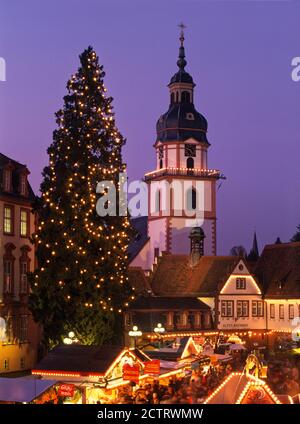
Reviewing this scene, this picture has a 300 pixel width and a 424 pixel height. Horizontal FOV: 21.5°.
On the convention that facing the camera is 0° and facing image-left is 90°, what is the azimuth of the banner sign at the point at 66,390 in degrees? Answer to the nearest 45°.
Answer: approximately 0°

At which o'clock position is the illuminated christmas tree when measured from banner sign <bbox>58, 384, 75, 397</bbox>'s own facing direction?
The illuminated christmas tree is roughly at 6 o'clock from the banner sign.

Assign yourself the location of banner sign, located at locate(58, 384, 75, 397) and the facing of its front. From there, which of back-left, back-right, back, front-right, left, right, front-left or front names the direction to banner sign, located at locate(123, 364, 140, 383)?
back-left

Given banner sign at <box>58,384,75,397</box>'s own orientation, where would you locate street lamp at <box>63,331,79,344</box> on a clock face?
The street lamp is roughly at 6 o'clock from the banner sign.

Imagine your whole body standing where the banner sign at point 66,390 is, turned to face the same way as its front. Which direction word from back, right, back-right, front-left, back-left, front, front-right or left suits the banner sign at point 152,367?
back-left
